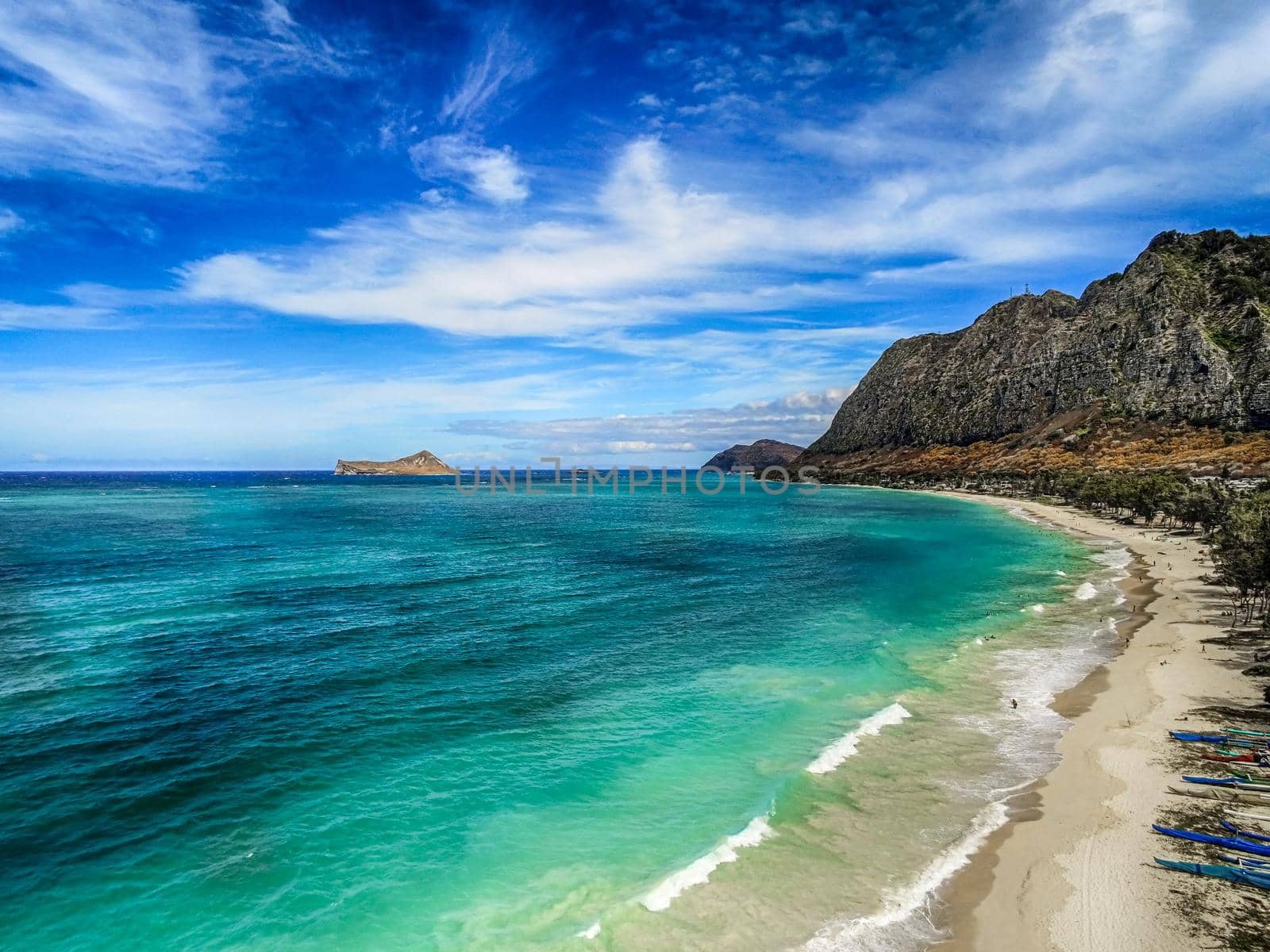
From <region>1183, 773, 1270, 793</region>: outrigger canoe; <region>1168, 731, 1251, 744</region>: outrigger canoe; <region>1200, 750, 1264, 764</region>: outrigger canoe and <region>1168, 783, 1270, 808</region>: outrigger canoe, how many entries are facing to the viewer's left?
4

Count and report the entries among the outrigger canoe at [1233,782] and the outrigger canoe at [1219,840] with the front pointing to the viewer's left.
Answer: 2

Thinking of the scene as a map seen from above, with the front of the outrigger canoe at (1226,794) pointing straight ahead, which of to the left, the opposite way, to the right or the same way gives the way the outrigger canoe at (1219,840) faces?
the same way

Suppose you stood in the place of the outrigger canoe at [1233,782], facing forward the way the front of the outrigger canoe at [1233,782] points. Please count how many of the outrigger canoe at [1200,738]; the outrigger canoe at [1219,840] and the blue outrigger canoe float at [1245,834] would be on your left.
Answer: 2

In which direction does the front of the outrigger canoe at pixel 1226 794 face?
to the viewer's left

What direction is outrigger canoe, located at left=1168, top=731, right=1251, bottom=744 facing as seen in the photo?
to the viewer's left

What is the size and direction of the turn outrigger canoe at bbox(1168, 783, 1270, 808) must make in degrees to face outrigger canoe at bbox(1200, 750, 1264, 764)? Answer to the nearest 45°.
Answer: approximately 90° to its right

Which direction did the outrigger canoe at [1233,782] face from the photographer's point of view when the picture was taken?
facing to the left of the viewer

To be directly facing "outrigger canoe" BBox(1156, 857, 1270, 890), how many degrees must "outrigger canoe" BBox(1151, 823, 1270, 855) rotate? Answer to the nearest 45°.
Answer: approximately 90° to its left

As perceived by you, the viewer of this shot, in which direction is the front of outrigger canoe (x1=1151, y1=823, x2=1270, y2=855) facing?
facing to the left of the viewer

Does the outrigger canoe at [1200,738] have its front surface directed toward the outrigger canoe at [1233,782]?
no

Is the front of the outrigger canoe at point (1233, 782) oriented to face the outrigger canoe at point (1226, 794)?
no

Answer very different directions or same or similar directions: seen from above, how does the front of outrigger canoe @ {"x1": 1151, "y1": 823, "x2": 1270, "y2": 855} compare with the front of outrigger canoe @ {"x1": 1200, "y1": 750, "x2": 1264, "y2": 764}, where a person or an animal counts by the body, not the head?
same or similar directions

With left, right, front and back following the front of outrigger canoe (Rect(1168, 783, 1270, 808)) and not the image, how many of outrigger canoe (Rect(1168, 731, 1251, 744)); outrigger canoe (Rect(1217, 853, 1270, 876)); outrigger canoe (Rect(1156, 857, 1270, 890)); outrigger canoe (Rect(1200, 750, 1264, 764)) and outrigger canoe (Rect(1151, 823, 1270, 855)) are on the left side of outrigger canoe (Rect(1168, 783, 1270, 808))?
3

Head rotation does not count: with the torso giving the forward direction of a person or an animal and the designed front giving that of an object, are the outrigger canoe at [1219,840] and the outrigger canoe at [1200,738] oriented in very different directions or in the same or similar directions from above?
same or similar directions

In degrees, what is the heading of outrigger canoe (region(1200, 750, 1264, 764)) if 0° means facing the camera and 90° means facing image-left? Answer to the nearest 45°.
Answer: approximately 90°

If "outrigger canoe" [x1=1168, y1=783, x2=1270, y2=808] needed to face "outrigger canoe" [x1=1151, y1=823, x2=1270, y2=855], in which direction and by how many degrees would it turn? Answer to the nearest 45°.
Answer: approximately 90° to its left

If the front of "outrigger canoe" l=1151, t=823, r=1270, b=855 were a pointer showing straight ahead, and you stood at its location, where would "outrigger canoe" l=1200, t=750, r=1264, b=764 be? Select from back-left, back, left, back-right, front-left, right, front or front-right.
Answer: right

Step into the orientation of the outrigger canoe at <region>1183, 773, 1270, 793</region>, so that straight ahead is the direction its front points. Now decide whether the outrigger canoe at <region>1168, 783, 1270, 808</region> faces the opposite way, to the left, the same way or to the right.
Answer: the same way

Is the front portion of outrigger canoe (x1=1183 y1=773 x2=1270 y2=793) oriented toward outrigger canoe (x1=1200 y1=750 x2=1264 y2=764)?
no
